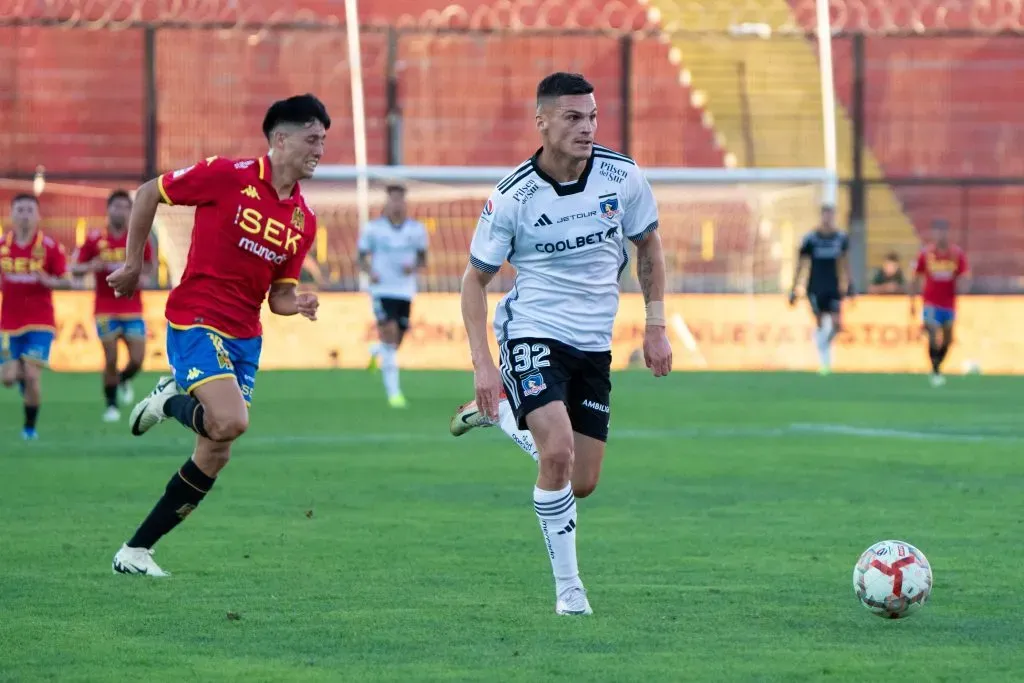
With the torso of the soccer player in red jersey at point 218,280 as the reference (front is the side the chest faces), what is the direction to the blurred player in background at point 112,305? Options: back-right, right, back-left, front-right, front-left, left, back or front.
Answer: back-left

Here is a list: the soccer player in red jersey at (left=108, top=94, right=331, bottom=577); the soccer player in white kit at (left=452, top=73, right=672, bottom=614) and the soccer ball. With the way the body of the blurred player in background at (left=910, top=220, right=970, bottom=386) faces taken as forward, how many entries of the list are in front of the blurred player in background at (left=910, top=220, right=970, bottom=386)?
3

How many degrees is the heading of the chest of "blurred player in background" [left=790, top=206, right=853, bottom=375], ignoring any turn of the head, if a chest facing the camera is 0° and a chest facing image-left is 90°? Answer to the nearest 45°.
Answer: approximately 0°

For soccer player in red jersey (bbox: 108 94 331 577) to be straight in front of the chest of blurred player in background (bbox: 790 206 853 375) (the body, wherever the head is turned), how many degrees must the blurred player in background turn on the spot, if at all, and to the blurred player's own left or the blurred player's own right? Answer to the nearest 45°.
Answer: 0° — they already face them

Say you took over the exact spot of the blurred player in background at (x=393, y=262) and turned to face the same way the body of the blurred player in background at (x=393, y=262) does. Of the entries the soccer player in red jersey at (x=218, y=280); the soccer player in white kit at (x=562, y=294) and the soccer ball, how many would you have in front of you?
3

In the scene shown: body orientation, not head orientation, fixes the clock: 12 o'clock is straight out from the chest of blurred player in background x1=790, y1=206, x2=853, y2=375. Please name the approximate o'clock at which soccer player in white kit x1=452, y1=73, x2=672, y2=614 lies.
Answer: The soccer player in white kit is roughly at 12 o'clock from the blurred player in background.

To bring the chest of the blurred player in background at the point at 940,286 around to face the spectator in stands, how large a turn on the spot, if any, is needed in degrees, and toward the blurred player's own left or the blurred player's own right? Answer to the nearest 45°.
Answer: approximately 180°
